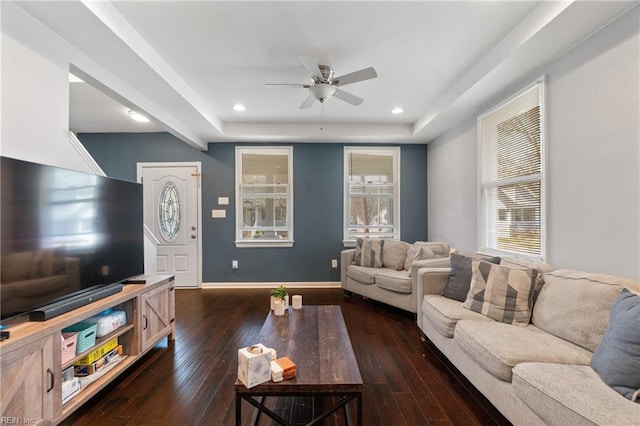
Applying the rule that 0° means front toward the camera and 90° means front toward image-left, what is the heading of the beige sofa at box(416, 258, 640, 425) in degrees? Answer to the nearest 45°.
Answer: approximately 45°

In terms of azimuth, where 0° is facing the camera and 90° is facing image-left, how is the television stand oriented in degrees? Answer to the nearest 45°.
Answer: approximately 315°

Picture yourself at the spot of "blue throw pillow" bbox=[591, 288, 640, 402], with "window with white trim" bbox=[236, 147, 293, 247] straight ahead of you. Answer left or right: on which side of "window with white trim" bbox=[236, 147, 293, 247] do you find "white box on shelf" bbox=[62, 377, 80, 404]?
left

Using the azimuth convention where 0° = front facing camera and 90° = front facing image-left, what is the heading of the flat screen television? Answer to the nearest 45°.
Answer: approximately 315°

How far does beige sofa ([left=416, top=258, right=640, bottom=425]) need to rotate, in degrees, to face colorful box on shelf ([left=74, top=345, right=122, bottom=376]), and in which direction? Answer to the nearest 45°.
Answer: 0° — it already faces it

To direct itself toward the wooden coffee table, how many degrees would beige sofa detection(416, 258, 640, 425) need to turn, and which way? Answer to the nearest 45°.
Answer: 0° — it already faces it

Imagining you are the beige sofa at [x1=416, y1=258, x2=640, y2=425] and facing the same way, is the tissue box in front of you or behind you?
in front

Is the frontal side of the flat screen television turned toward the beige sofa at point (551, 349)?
yes

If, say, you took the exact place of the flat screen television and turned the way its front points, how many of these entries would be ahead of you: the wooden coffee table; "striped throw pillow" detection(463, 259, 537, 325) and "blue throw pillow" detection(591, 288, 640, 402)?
3

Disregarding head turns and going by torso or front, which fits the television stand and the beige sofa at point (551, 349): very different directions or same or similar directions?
very different directions

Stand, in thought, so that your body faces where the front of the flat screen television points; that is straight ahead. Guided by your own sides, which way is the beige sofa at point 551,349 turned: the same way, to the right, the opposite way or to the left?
the opposite way
